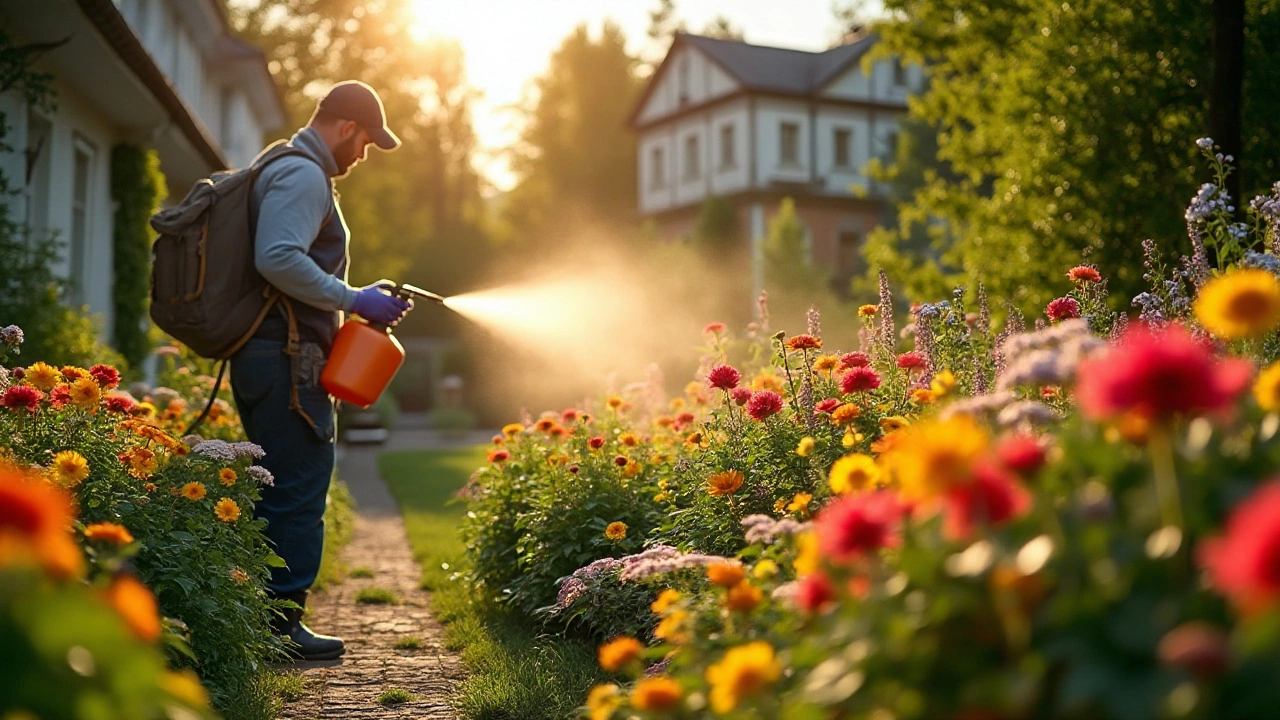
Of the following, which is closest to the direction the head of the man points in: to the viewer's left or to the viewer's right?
to the viewer's right

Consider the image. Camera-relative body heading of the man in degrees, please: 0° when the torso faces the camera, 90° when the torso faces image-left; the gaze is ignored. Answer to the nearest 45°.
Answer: approximately 270°

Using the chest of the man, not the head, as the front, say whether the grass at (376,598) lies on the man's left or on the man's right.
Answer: on the man's left

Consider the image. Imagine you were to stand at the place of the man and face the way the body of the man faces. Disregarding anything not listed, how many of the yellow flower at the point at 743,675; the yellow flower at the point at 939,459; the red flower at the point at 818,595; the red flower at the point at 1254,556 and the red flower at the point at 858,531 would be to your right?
5

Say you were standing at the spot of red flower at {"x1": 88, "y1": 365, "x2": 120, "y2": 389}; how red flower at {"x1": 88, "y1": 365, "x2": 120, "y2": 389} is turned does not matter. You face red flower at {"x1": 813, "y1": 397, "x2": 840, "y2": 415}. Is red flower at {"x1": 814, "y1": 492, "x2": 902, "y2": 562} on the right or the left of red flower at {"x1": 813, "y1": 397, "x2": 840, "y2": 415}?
right

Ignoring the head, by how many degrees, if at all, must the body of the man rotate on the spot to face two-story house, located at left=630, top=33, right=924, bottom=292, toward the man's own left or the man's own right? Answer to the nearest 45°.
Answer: approximately 90° to the man's own left

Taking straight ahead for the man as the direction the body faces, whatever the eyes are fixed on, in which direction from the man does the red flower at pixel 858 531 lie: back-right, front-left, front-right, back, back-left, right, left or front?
right

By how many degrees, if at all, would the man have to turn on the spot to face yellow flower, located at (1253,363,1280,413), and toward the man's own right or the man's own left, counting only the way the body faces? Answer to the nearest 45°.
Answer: approximately 90° to the man's own right

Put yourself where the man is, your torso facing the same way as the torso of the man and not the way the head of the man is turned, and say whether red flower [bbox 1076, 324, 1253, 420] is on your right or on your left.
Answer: on your right

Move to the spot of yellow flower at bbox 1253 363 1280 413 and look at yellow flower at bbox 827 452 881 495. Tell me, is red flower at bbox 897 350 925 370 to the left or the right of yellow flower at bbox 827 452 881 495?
right
